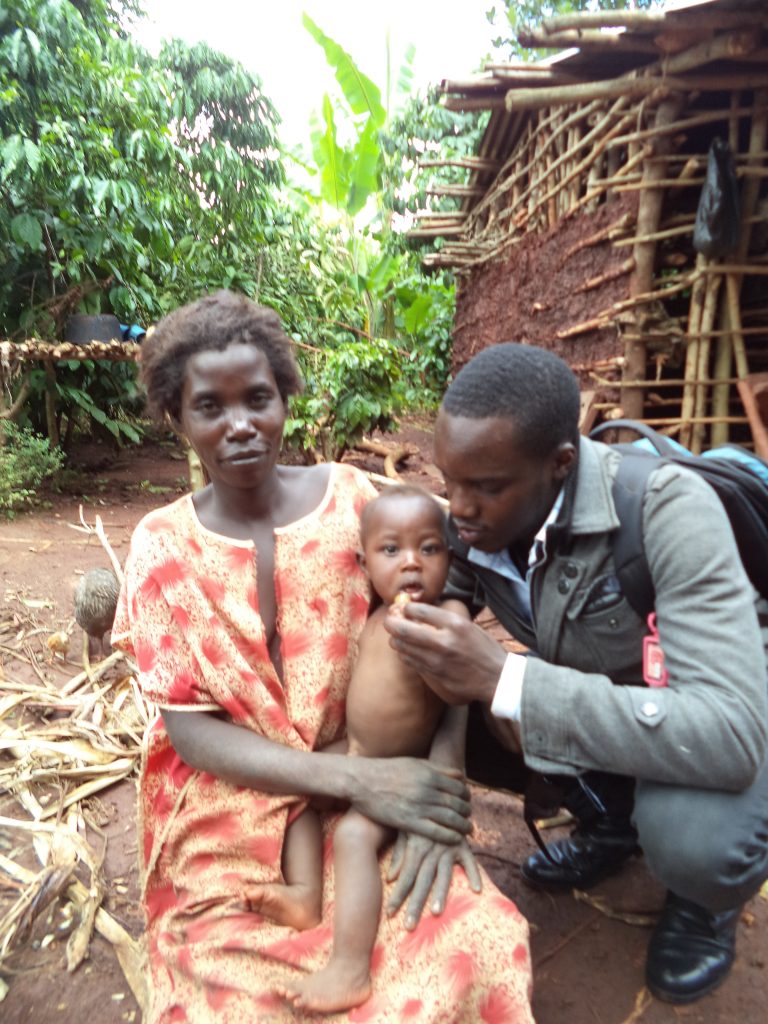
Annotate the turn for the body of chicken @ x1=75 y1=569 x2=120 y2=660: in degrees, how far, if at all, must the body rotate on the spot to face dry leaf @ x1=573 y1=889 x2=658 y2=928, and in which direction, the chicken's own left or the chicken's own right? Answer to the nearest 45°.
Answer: approximately 135° to the chicken's own right

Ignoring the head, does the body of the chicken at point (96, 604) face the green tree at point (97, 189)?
yes

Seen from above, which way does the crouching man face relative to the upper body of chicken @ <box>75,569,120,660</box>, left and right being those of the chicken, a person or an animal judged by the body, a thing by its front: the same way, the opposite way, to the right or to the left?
to the left

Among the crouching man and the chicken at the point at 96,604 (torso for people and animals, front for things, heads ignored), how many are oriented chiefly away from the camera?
1

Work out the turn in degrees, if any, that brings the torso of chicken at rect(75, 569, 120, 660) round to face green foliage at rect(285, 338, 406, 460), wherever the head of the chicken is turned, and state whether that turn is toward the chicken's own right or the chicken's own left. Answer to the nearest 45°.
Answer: approximately 45° to the chicken's own right

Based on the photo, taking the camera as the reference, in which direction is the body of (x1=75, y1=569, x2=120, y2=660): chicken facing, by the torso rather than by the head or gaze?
away from the camera

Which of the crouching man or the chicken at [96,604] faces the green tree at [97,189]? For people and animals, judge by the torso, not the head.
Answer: the chicken

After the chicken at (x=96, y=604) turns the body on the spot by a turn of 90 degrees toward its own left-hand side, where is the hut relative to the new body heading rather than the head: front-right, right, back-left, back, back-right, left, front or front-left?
back

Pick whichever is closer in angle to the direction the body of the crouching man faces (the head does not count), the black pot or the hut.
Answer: the black pot

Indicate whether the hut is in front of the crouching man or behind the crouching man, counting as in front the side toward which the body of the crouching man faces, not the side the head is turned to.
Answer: behind

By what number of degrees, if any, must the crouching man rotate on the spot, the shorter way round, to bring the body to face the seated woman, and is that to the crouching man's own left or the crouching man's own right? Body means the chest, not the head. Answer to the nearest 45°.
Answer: approximately 45° to the crouching man's own right
